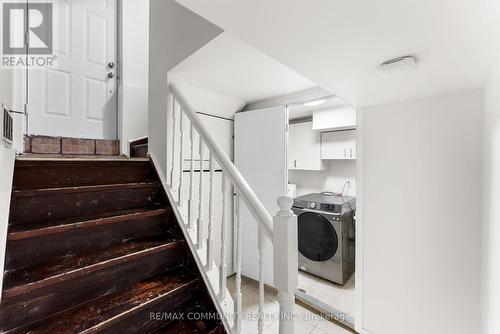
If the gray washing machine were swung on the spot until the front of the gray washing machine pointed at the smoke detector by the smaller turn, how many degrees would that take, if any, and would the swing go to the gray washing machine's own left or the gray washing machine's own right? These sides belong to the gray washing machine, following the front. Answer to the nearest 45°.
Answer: approximately 45° to the gray washing machine's own left

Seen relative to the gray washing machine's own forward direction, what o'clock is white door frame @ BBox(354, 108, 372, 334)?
The white door frame is roughly at 10 o'clock from the gray washing machine.
